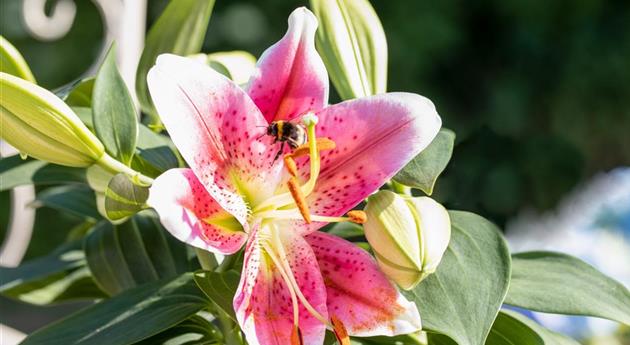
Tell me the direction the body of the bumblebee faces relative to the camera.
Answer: to the viewer's left

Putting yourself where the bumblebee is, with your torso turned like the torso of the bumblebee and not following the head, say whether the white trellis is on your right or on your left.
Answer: on your right
